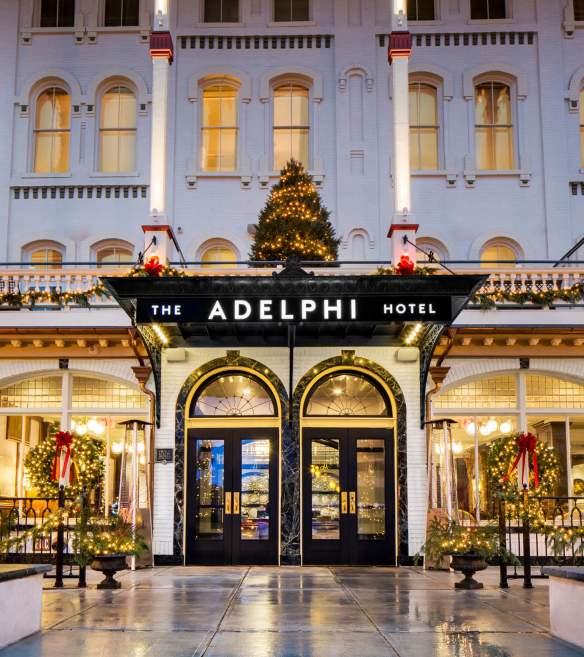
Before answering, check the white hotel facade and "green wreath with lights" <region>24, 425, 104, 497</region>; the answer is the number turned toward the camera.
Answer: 2

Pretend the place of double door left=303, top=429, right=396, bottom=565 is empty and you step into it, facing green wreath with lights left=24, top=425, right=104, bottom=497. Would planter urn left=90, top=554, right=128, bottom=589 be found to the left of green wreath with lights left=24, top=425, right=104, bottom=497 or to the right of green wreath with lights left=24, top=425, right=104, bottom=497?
left

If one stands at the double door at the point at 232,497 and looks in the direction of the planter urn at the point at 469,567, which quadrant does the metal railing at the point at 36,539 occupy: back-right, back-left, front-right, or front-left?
back-right

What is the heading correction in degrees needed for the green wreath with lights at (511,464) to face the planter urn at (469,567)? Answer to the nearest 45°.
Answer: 0° — it already faces it

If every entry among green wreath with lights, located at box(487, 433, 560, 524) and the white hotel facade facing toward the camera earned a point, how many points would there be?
2

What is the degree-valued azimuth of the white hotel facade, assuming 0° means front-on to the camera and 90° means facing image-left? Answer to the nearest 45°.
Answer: approximately 0°
